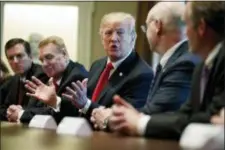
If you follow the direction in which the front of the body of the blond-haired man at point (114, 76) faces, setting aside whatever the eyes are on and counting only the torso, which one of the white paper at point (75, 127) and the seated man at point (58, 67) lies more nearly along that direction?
the white paper

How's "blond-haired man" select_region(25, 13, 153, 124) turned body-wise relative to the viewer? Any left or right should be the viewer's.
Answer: facing the viewer and to the left of the viewer

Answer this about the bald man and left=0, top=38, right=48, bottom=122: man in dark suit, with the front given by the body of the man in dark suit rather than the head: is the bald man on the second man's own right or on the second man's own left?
on the second man's own left

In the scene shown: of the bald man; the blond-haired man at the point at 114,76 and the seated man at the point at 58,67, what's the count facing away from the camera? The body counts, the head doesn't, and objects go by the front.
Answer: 0

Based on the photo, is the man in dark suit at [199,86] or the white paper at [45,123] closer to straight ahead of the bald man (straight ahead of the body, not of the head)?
the white paper

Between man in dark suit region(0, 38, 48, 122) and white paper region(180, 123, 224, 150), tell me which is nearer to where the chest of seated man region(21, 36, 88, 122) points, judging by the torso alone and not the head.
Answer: the white paper

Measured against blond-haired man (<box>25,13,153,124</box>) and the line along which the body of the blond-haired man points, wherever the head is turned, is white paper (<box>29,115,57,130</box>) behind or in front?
in front

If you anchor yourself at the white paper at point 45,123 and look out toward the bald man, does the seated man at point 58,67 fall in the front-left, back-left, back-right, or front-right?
front-left

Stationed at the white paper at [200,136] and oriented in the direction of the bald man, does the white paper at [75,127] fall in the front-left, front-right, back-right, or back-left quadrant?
front-left
